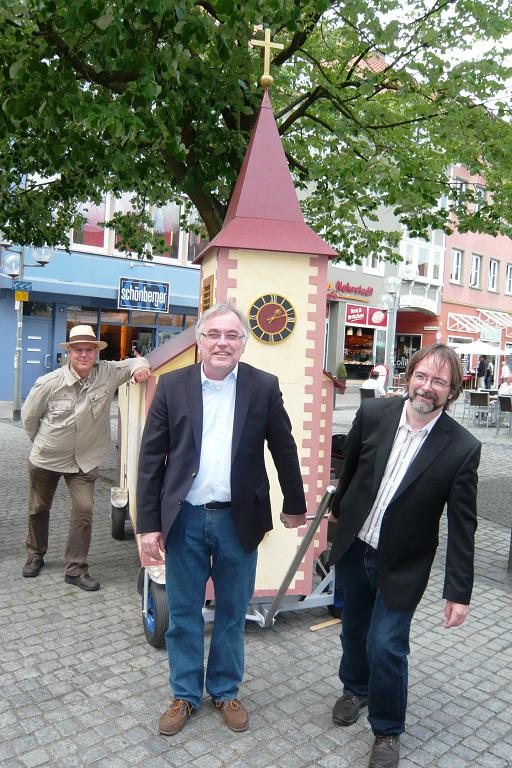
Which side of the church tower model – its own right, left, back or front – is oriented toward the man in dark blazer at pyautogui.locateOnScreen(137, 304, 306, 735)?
front

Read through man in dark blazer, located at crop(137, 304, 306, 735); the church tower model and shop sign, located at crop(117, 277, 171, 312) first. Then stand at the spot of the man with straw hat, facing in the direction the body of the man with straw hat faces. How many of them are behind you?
1

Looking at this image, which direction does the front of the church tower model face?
toward the camera

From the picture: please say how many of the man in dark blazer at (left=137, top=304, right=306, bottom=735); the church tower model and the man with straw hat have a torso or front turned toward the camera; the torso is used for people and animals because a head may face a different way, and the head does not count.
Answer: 3

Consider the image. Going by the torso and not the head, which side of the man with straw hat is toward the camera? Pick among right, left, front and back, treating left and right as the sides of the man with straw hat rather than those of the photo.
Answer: front

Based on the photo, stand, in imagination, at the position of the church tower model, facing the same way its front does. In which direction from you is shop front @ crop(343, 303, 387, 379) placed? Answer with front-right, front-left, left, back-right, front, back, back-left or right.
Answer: back

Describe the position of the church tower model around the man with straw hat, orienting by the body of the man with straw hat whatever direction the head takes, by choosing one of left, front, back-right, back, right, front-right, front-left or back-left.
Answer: front-left

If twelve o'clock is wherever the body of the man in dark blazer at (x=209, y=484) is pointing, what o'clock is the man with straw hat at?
The man with straw hat is roughly at 5 o'clock from the man in dark blazer.

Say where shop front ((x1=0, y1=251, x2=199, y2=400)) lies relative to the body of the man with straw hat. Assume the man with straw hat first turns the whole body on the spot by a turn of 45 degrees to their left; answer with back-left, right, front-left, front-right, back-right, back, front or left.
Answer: back-left

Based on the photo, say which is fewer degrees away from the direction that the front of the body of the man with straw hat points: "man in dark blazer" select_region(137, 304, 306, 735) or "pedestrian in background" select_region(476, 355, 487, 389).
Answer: the man in dark blazer
